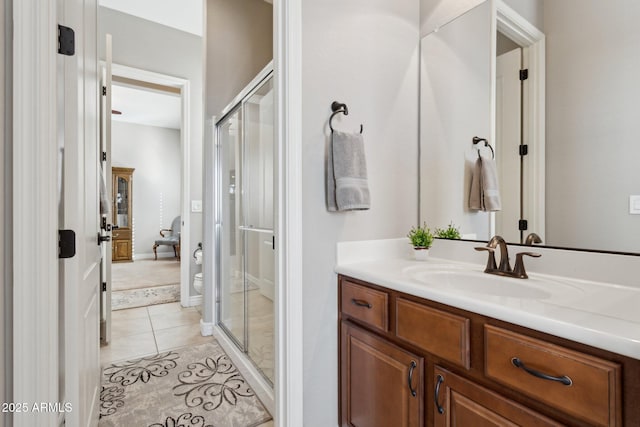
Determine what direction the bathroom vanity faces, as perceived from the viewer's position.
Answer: facing the viewer and to the left of the viewer

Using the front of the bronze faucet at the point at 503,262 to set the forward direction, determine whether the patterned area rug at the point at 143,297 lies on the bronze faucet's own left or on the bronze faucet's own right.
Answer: on the bronze faucet's own right

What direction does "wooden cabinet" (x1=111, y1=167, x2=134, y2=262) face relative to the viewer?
toward the camera

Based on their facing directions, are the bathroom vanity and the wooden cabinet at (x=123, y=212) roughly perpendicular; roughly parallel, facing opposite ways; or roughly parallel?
roughly perpendicular

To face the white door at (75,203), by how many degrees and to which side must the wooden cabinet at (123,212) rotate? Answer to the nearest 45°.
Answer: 0° — it already faces it

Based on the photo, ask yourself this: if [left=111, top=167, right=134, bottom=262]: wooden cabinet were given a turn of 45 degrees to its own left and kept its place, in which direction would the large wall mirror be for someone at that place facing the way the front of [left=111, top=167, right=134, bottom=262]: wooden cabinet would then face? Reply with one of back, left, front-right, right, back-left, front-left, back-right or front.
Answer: front-right

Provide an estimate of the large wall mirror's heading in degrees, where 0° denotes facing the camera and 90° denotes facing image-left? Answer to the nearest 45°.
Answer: approximately 45°

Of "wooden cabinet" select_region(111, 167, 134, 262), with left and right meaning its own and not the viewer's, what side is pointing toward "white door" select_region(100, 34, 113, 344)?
front
